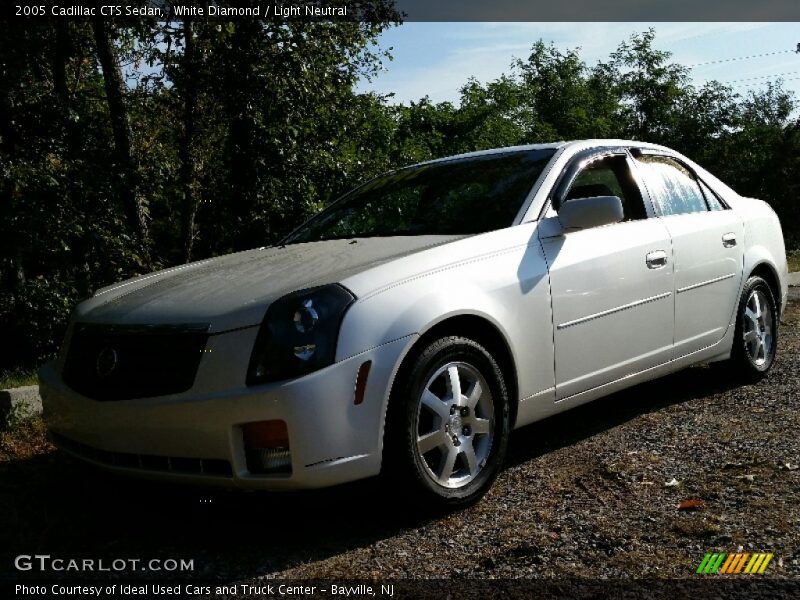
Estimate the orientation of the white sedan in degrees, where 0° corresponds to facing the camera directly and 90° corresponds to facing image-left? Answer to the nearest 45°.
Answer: approximately 45°
